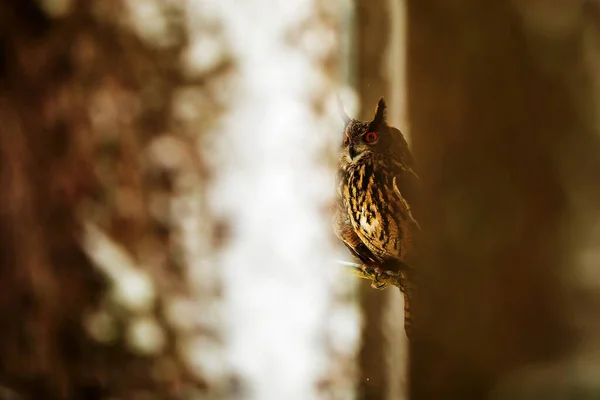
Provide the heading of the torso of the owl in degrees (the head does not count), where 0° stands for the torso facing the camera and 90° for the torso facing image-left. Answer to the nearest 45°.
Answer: approximately 45°
